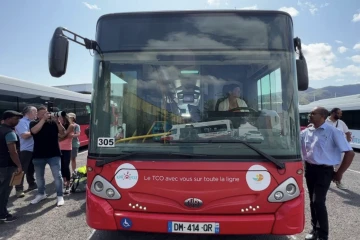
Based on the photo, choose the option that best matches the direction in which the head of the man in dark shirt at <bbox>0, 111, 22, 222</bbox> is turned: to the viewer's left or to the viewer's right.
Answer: to the viewer's right

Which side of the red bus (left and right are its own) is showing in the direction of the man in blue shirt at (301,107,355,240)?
left

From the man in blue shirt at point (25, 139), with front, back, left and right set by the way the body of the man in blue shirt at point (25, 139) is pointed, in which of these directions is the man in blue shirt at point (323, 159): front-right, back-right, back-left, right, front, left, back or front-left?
front-right

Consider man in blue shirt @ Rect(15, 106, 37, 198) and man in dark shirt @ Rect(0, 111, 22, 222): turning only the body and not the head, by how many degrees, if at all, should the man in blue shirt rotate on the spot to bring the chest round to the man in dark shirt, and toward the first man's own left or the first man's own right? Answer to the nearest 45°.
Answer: approximately 90° to the first man's own right

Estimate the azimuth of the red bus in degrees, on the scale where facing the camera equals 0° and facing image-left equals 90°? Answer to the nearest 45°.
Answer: approximately 0°

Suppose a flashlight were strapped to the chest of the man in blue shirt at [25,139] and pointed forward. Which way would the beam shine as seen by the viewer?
to the viewer's right

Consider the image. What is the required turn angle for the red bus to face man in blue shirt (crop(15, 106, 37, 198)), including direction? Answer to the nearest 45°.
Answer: approximately 45° to its right

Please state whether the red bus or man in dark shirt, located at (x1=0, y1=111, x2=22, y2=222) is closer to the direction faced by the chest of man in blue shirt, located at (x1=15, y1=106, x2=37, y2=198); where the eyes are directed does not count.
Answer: the red bus

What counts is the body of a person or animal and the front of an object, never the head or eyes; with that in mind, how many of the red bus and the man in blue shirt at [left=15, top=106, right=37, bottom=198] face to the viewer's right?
1
